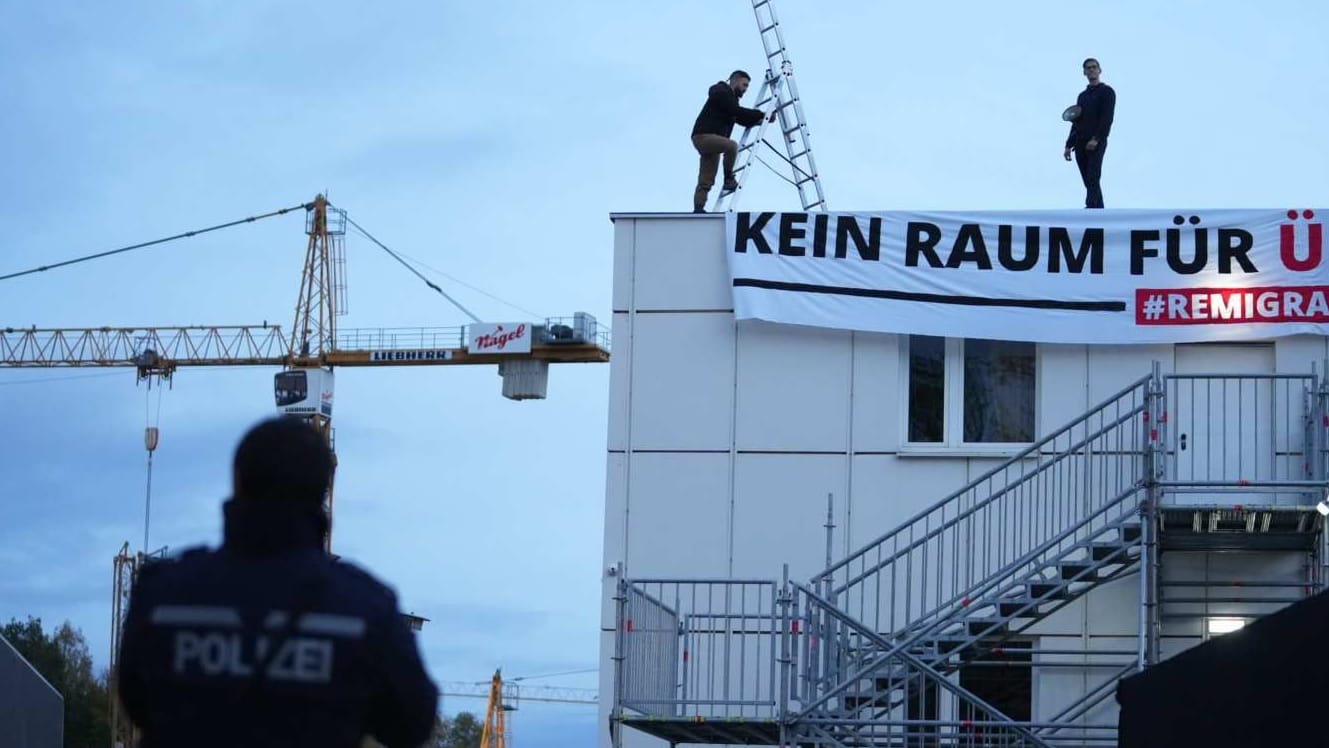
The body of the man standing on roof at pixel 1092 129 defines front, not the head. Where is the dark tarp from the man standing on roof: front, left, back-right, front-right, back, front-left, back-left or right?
front-left

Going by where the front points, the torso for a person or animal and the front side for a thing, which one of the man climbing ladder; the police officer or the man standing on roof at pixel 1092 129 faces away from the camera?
the police officer

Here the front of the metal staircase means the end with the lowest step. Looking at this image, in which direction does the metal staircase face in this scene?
to the viewer's left

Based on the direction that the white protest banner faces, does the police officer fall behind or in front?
in front

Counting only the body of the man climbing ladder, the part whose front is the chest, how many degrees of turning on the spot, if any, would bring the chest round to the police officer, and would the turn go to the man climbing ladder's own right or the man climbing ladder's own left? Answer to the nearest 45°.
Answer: approximately 90° to the man climbing ladder's own right

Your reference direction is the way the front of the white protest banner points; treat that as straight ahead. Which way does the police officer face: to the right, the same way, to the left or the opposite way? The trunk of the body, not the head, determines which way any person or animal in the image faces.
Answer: the opposite way

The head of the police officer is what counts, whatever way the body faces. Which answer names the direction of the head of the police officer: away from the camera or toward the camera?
away from the camera

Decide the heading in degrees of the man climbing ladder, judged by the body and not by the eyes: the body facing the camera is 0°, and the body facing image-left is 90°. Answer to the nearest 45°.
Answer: approximately 270°

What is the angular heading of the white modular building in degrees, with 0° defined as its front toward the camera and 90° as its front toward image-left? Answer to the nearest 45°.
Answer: approximately 0°

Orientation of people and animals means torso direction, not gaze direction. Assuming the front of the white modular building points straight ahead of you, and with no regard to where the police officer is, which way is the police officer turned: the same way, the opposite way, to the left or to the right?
the opposite way

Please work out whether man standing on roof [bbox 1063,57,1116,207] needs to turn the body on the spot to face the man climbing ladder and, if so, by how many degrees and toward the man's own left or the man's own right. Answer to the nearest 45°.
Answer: approximately 45° to the man's own right
